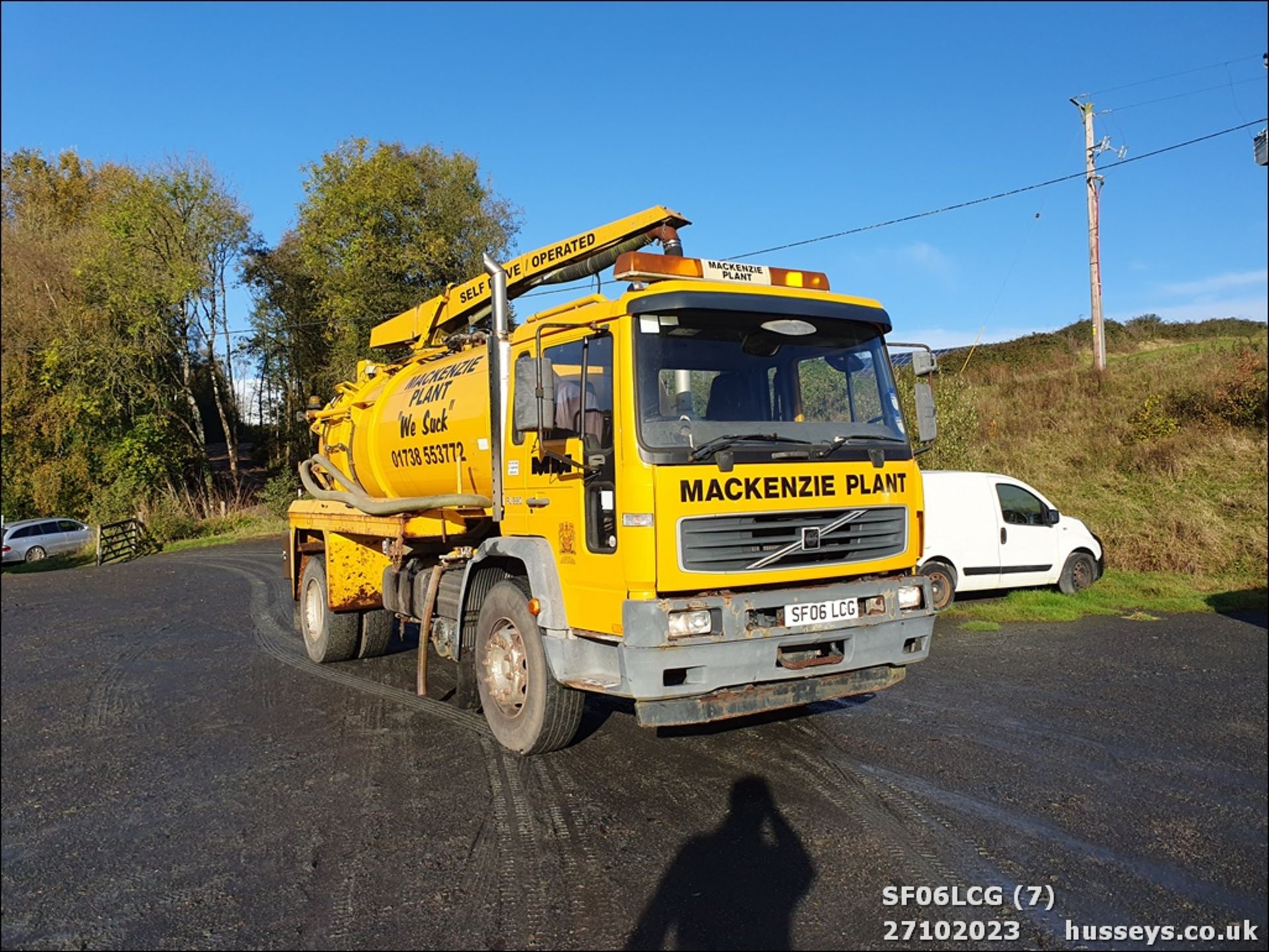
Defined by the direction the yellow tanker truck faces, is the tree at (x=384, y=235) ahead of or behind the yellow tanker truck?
behind

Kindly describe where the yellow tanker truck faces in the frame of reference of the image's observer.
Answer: facing the viewer and to the right of the viewer

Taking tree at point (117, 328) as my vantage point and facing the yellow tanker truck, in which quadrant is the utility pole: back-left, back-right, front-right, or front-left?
front-left

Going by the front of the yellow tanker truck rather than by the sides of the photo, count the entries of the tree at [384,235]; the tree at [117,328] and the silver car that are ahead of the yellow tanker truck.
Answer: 0

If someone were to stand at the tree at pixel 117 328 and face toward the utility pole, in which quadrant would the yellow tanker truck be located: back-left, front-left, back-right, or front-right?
front-right

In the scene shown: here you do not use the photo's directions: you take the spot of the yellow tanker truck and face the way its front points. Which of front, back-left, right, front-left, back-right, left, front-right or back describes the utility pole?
left

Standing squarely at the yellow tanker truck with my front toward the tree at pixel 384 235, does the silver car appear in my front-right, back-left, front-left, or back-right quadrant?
front-left

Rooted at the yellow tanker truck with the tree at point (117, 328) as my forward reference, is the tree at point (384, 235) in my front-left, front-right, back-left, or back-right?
front-right

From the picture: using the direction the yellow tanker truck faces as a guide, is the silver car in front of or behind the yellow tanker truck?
behind

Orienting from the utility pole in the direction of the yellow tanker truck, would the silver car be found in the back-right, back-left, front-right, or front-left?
front-right

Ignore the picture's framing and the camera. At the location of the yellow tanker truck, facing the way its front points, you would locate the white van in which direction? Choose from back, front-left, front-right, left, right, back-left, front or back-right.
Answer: left

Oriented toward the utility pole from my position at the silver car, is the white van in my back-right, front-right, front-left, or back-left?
front-right

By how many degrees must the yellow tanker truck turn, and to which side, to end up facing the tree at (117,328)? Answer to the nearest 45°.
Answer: approximately 180°
